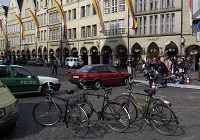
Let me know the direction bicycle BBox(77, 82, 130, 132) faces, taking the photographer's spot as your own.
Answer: facing away from the viewer and to the left of the viewer

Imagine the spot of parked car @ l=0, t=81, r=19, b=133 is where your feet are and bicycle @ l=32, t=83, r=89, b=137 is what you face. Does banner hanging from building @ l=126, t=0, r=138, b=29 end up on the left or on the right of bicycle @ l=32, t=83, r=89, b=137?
left

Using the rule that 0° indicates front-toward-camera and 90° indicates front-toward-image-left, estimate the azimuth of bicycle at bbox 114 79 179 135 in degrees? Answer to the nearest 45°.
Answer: approximately 135°

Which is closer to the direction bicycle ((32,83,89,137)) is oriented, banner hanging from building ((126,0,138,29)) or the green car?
the green car

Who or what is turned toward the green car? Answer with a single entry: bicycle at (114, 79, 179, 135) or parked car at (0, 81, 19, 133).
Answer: the bicycle

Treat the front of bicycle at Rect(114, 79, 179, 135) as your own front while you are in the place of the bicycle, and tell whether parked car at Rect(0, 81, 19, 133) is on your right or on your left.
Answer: on your left

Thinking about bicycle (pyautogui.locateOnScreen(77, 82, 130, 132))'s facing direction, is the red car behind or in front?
in front
